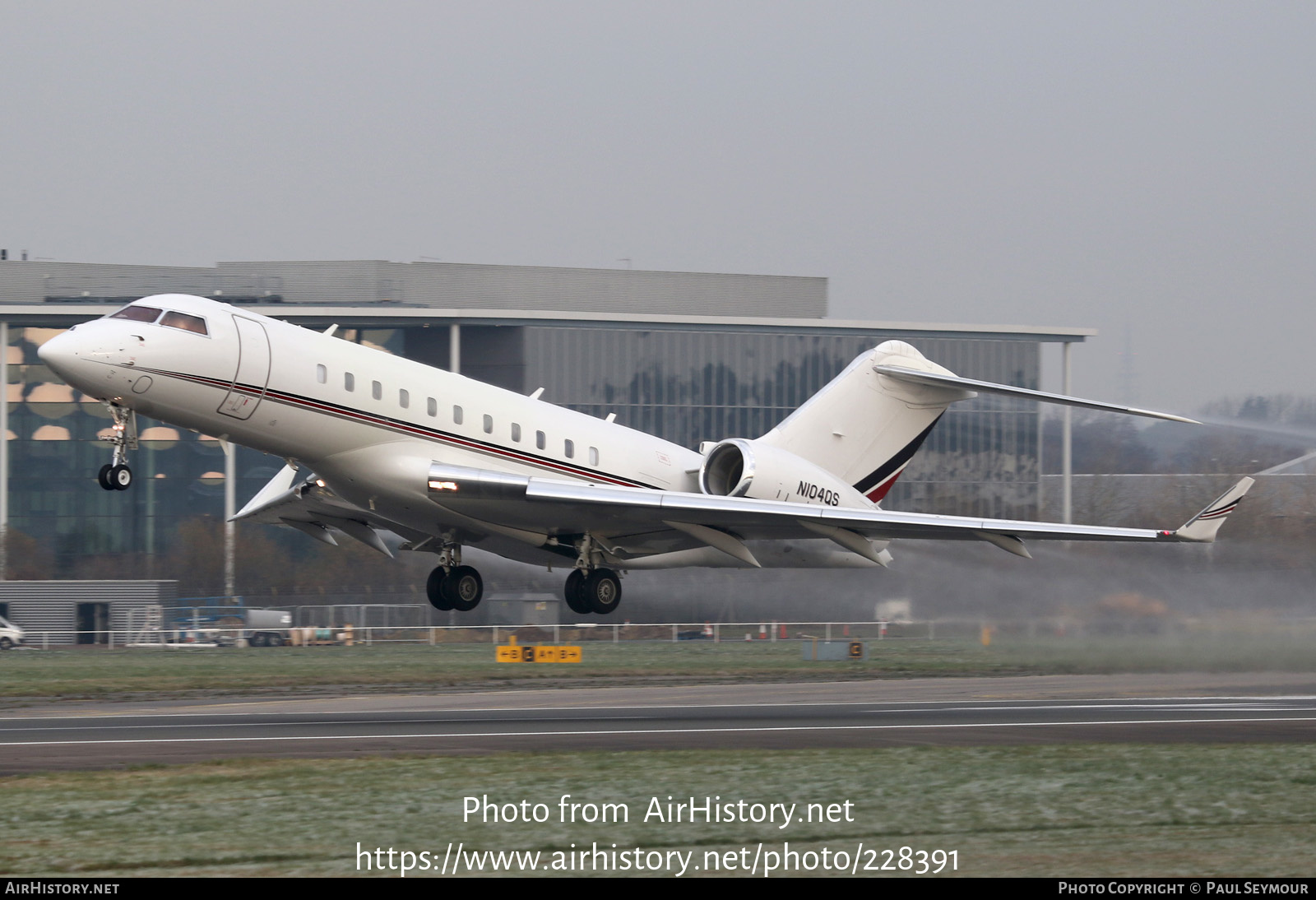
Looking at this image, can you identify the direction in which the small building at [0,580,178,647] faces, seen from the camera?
facing the viewer

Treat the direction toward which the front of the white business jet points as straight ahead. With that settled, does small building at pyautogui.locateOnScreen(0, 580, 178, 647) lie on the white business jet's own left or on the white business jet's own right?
on the white business jet's own right

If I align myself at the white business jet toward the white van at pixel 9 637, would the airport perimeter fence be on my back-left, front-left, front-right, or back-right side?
front-right

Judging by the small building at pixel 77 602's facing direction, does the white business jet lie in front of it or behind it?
in front

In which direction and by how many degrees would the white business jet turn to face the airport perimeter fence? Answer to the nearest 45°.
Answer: approximately 135° to its right

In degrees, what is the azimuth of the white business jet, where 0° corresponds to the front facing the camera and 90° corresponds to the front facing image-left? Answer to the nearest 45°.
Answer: approximately 45°

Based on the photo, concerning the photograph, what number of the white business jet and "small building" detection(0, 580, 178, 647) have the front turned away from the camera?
0

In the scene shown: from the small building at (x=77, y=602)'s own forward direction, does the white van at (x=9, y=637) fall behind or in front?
in front

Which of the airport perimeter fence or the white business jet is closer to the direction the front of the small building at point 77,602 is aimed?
the white business jet
